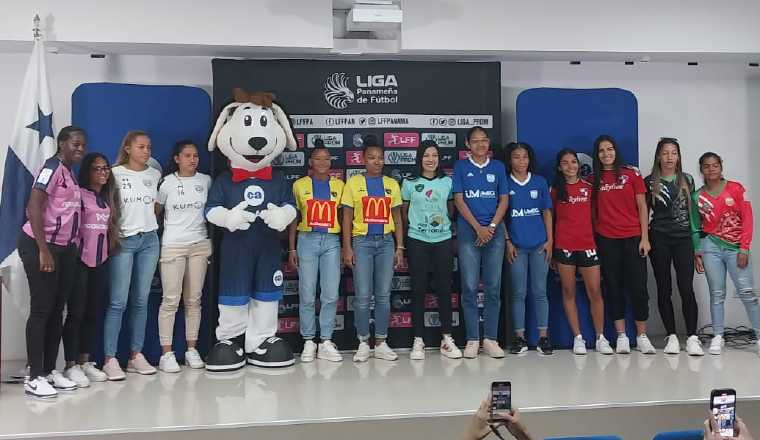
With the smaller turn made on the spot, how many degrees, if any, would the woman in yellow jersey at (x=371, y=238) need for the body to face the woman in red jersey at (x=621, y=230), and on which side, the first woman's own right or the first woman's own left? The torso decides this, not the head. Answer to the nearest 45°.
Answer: approximately 90° to the first woman's own left

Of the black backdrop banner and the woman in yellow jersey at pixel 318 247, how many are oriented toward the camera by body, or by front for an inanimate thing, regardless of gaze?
2

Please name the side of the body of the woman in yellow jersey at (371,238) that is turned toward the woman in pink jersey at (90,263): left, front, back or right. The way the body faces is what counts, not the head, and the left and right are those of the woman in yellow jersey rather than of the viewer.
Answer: right

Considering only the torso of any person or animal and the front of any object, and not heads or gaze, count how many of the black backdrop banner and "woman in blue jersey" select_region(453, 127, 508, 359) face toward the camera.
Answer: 2

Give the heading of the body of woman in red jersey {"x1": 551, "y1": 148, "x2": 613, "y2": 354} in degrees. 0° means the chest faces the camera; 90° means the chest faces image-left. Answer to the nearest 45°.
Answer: approximately 0°

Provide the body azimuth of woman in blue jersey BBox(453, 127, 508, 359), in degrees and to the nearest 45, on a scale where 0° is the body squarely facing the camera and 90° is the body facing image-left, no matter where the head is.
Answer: approximately 0°
